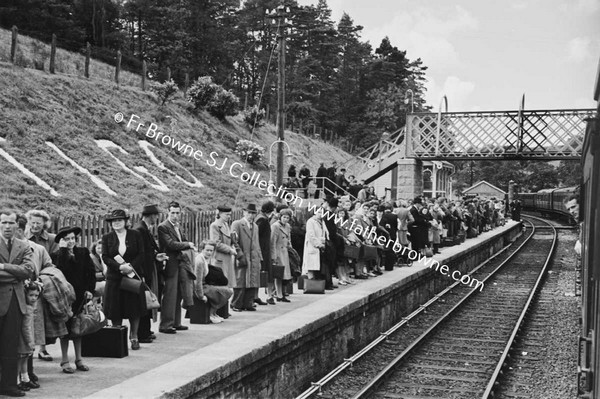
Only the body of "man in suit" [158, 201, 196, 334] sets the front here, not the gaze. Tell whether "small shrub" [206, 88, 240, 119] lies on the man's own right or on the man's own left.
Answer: on the man's own left

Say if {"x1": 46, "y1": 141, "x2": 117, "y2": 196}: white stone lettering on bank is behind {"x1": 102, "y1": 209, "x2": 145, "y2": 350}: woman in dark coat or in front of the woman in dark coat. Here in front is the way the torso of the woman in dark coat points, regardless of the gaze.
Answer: behind

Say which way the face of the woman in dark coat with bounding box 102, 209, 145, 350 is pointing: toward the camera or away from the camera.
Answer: toward the camera

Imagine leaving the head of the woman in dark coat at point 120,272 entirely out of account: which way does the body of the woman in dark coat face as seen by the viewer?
toward the camera

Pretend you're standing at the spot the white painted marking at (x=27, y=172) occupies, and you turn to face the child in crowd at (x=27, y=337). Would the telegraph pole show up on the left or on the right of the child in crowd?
left

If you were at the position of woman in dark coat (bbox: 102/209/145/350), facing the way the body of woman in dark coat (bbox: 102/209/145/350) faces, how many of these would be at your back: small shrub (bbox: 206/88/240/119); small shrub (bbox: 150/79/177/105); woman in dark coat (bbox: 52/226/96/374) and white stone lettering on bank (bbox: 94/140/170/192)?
3

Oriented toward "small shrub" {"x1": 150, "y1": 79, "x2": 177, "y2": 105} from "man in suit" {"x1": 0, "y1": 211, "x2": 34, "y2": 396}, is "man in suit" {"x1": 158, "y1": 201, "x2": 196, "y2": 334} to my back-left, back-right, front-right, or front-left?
front-right

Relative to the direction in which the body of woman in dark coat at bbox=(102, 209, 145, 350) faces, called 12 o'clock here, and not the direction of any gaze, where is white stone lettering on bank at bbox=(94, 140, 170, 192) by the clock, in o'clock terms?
The white stone lettering on bank is roughly at 6 o'clock from the woman in dark coat.

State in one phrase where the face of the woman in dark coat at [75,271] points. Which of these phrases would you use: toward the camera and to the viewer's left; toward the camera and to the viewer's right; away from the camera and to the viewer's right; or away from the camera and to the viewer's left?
toward the camera and to the viewer's right

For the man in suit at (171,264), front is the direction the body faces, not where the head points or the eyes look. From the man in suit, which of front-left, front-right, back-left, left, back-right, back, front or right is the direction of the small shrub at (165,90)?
back-left

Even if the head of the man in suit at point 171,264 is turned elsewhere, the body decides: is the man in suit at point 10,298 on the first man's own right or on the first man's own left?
on the first man's own right

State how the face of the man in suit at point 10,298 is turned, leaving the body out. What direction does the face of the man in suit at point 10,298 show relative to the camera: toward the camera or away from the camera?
toward the camera
